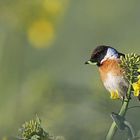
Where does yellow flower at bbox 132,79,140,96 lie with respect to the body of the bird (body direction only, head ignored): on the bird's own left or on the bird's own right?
on the bird's own left

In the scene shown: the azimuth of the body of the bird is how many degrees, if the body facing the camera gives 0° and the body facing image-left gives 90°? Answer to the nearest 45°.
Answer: approximately 45°

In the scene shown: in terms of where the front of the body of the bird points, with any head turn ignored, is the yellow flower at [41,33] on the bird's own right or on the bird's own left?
on the bird's own right
